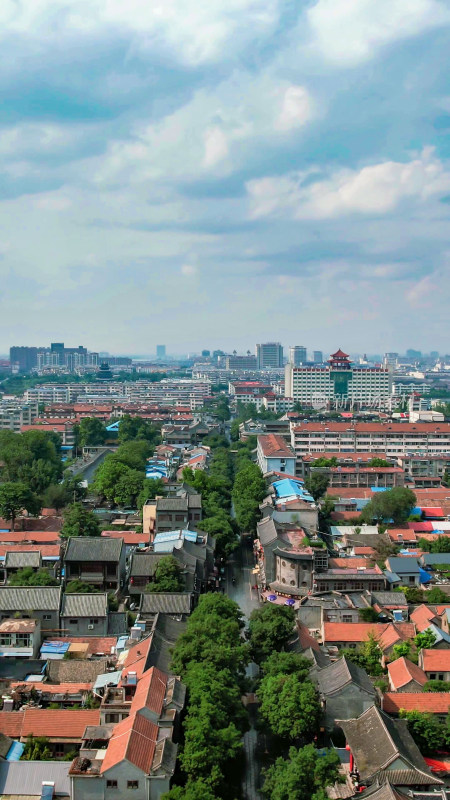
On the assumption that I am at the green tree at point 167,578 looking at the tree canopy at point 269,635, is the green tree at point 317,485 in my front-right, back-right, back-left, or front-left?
back-left

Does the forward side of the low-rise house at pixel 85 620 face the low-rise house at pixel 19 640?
no

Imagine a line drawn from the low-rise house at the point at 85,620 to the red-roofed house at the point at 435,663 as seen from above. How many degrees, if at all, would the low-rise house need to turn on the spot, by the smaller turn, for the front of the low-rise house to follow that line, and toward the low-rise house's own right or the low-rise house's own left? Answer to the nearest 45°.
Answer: approximately 90° to the low-rise house's own left

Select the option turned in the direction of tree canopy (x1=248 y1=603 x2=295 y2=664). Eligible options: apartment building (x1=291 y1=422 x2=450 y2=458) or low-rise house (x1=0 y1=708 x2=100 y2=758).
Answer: the apartment building

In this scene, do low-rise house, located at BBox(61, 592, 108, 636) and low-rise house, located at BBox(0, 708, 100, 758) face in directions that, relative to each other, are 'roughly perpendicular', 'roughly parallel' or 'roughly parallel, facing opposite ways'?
roughly parallel

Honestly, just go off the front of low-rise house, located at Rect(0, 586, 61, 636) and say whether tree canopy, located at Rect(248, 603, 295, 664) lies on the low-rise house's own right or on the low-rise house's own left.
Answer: on the low-rise house's own left

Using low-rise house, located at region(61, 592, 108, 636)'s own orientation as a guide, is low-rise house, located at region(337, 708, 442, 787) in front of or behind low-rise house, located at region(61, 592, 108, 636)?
in front

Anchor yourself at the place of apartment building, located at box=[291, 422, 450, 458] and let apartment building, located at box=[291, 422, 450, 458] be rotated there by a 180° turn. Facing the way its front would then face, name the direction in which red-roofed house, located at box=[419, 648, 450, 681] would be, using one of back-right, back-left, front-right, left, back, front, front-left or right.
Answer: back

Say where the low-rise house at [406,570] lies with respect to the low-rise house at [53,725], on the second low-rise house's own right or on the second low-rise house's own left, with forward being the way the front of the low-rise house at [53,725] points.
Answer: on the second low-rise house's own left

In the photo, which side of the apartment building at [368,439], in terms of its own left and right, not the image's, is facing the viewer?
front

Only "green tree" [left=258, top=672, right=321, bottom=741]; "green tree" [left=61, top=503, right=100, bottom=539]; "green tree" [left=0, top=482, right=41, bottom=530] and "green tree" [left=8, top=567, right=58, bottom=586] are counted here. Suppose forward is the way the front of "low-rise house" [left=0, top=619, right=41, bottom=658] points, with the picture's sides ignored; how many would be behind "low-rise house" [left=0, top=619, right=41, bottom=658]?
3

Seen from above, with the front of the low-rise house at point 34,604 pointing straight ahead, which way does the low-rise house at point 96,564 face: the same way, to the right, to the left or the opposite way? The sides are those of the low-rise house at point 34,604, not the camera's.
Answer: the same way

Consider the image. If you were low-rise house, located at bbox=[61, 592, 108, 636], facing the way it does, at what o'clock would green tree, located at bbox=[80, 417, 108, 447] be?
The green tree is roughly at 6 o'clock from the low-rise house.

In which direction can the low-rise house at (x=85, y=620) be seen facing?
toward the camera

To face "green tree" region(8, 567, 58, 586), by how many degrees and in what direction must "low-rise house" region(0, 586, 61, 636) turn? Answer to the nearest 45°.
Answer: approximately 180°

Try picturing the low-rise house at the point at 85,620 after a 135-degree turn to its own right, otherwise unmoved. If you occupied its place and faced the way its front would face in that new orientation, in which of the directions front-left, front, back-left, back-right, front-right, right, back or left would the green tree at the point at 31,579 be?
front

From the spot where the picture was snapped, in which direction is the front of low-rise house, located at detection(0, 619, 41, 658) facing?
facing the viewer
